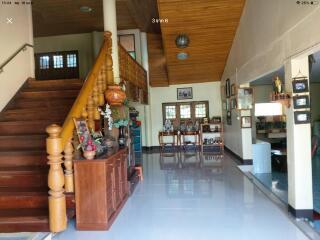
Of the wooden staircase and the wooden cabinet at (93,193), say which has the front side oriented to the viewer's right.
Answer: the wooden cabinet

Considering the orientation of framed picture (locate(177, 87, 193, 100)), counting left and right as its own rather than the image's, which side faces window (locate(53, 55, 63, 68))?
right

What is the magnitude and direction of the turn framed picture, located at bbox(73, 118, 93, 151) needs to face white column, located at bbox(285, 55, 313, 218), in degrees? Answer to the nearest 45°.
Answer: approximately 45° to its left

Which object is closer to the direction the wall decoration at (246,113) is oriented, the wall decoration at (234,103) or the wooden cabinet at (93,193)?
the wooden cabinet

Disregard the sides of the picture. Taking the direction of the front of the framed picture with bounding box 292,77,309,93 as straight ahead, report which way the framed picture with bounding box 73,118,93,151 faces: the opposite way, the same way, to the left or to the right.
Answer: to the left
